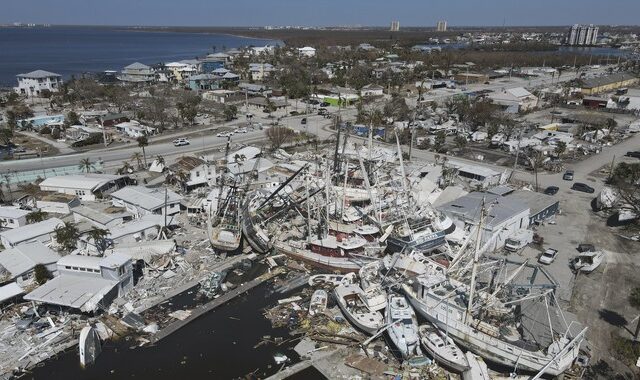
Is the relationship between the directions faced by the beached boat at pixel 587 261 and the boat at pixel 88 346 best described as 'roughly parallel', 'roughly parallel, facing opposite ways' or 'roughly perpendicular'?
roughly perpendicular

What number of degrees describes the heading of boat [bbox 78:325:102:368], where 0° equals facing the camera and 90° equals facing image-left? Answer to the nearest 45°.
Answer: approximately 180°

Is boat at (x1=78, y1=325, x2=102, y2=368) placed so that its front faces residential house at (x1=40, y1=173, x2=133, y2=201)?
yes

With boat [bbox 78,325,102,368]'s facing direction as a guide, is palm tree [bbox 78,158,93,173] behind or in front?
in front
